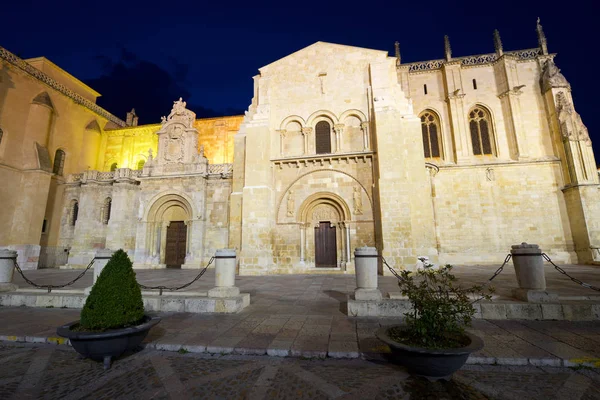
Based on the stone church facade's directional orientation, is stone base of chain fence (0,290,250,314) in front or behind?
in front

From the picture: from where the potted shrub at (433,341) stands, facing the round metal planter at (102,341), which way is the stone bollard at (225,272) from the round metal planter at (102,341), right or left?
right

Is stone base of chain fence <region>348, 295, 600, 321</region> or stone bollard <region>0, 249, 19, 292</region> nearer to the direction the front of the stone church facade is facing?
the stone base of chain fence

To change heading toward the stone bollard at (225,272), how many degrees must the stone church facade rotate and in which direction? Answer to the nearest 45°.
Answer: approximately 45° to its right

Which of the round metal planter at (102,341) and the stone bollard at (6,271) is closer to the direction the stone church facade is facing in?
the round metal planter

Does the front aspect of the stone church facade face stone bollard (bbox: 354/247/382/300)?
yes

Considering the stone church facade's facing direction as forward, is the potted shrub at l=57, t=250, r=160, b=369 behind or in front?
in front

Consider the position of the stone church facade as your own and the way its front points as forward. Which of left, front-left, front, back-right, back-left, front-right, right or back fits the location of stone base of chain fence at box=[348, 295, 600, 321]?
front

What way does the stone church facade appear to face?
toward the camera

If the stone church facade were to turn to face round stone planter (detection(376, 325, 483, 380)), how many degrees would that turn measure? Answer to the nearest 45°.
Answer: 0° — it already faces it

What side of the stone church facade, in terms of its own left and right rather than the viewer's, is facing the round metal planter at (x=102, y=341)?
front

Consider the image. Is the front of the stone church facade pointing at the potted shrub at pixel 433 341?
yes
